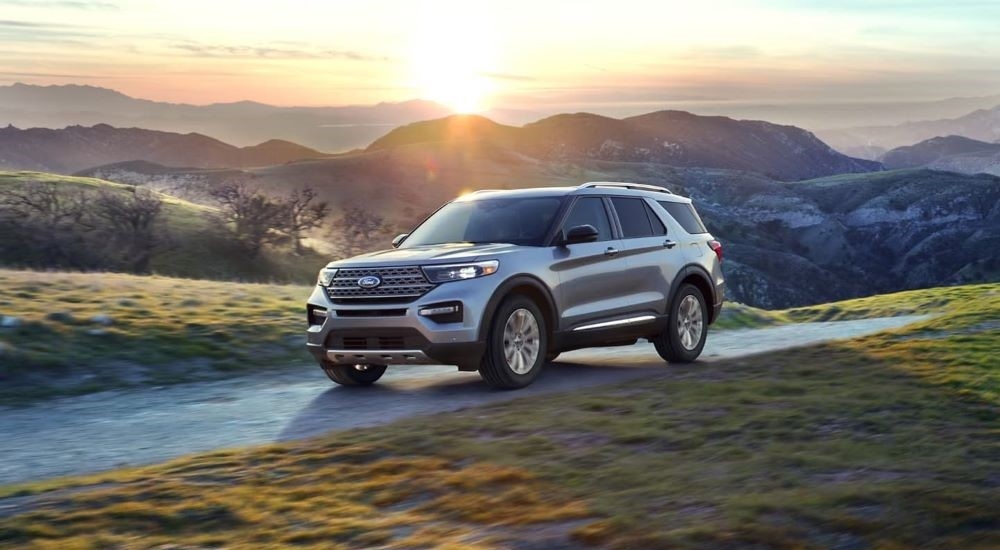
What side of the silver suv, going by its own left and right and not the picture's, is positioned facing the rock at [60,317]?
right

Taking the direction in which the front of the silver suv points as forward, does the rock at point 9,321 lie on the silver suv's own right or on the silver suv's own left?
on the silver suv's own right

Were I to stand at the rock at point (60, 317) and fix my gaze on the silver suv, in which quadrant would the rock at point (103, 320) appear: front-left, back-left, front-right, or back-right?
front-left

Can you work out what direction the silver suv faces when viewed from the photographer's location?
facing the viewer and to the left of the viewer
